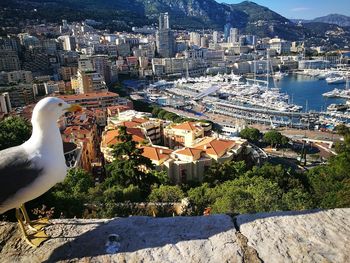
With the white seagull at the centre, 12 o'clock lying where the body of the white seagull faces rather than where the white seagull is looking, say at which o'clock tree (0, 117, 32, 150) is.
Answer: The tree is roughly at 9 o'clock from the white seagull.

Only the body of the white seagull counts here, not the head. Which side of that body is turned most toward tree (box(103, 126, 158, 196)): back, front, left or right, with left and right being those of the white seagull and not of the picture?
left

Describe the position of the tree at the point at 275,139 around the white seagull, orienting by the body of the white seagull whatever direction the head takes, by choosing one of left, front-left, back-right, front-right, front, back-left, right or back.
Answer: front-left

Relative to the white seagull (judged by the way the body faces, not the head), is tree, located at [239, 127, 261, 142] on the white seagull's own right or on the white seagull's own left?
on the white seagull's own left

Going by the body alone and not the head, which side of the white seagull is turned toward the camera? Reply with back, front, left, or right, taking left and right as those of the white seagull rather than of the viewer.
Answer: right
